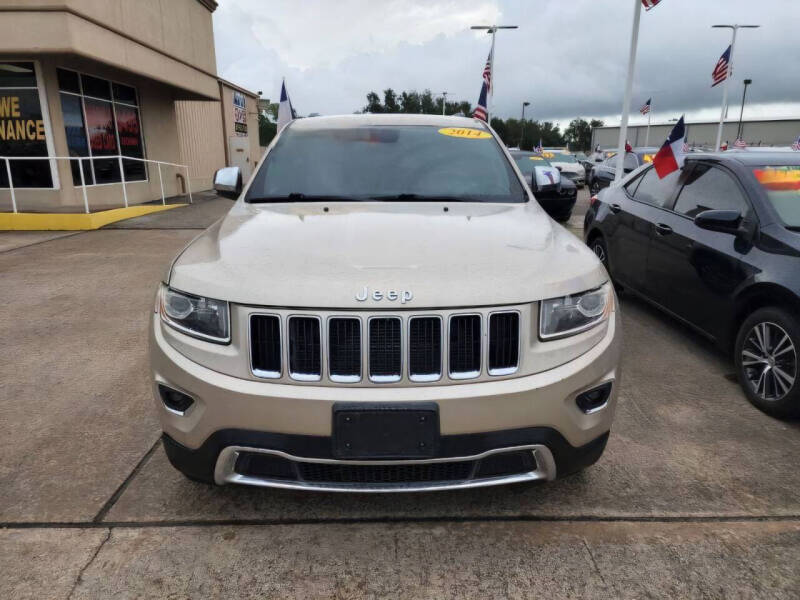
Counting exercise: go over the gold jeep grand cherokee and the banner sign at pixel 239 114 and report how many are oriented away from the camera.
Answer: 0

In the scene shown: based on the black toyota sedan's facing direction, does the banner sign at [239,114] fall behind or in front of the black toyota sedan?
behind

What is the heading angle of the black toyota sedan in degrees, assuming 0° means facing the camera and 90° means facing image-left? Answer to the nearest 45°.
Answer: approximately 315°

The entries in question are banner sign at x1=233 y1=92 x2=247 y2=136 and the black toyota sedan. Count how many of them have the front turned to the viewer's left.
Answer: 0

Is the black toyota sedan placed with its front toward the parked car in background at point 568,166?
no

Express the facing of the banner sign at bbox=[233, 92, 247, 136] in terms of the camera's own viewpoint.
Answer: facing the viewer and to the right of the viewer

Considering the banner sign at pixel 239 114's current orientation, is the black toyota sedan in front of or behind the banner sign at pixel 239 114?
in front

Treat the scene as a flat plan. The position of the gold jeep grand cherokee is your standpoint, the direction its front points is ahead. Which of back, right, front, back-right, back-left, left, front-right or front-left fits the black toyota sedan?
back-left

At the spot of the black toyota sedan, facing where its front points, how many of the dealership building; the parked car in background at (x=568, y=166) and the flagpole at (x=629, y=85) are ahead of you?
0

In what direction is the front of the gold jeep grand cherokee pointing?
toward the camera

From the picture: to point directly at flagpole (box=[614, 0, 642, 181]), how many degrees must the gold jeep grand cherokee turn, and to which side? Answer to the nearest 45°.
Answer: approximately 135° to its left

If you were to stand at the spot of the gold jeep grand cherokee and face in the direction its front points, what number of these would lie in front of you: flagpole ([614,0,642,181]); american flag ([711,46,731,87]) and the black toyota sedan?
0
